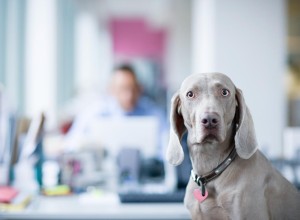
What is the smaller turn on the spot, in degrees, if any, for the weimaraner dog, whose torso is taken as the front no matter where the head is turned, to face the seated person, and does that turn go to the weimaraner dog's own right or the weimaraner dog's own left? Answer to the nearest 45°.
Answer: approximately 135° to the weimaraner dog's own right

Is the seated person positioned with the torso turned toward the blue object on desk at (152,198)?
yes

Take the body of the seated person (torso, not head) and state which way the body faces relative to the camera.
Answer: toward the camera

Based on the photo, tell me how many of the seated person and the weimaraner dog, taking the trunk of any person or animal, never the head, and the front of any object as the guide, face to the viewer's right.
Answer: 0

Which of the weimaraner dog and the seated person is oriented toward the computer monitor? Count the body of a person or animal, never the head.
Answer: the seated person

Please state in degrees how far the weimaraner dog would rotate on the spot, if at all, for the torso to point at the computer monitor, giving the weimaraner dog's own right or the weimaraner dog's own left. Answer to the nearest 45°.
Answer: approximately 90° to the weimaraner dog's own right

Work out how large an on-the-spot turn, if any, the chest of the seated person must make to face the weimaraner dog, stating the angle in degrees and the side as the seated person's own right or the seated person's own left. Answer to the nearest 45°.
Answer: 0° — they already face it

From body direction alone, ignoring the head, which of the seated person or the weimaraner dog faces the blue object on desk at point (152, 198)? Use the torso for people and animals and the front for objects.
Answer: the seated person

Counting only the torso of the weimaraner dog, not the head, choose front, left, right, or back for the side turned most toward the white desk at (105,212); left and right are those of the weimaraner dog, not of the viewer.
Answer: right

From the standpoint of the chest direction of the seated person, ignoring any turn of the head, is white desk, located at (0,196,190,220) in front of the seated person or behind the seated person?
in front

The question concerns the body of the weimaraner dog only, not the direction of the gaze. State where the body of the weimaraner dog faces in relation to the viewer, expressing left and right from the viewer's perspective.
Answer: facing the viewer and to the left of the viewer

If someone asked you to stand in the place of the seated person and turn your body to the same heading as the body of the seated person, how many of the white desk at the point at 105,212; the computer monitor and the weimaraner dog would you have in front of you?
3

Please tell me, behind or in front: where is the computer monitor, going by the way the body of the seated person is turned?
in front
